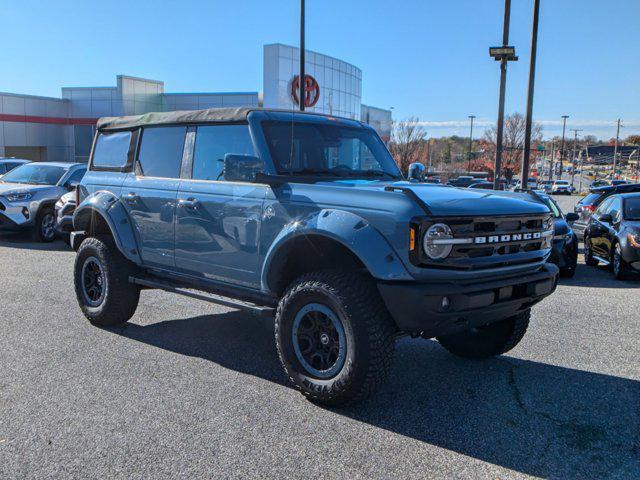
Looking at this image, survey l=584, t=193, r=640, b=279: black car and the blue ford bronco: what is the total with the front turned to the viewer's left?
0

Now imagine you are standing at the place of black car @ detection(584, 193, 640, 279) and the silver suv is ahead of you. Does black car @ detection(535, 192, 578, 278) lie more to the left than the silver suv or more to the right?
left

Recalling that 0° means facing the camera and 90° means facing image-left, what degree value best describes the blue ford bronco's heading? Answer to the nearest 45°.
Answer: approximately 315°

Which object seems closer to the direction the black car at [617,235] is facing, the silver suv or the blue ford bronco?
the blue ford bronco

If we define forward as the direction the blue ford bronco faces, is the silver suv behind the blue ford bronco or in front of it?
behind

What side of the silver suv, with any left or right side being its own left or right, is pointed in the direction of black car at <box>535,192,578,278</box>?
left

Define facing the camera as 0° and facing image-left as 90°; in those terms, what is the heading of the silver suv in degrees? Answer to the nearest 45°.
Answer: approximately 45°

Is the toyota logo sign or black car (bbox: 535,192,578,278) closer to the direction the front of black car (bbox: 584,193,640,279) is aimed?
the black car

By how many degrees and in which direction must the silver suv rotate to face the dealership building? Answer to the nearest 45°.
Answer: approximately 135° to its right

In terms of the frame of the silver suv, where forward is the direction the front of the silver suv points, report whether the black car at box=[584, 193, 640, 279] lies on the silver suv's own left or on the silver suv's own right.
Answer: on the silver suv's own left

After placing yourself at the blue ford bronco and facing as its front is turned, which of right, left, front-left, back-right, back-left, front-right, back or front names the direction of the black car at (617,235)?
left
